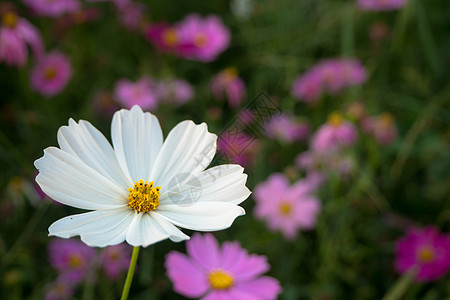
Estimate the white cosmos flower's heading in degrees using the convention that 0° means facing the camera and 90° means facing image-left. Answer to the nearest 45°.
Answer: approximately 0°

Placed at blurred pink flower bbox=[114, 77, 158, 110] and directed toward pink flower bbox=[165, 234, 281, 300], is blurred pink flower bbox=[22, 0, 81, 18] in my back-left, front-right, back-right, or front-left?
back-right

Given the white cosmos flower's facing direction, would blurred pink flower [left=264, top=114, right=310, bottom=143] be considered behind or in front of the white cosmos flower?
behind
